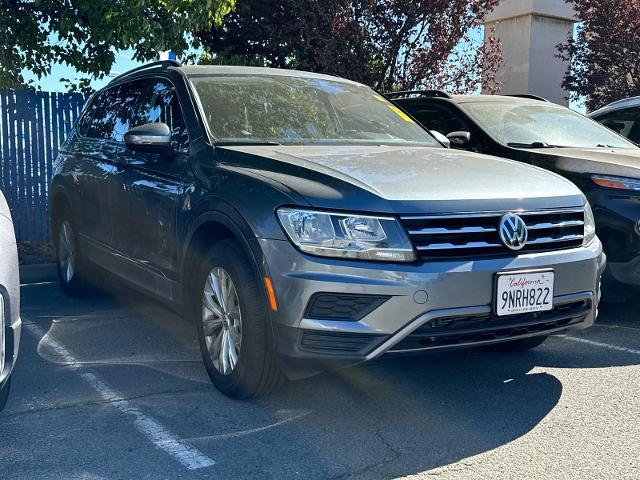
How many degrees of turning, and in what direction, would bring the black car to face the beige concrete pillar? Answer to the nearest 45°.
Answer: approximately 135° to its left

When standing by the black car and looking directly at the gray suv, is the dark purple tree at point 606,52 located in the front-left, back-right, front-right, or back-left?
back-right

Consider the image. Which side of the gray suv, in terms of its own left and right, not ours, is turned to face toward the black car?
left

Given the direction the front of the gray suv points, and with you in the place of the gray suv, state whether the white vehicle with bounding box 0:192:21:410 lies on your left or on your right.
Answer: on your right

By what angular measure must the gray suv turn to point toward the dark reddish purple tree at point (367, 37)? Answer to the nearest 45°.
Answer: approximately 135° to its left

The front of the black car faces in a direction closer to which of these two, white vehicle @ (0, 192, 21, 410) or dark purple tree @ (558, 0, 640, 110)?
the white vehicle

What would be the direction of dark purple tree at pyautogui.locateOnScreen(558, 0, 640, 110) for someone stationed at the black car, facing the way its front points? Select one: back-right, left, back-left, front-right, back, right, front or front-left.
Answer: back-left

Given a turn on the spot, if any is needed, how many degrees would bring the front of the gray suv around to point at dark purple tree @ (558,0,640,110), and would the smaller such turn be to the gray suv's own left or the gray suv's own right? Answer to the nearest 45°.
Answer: approximately 90° to the gray suv's own left

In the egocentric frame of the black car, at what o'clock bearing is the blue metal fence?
The blue metal fence is roughly at 5 o'clock from the black car.

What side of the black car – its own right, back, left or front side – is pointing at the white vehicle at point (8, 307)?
right
